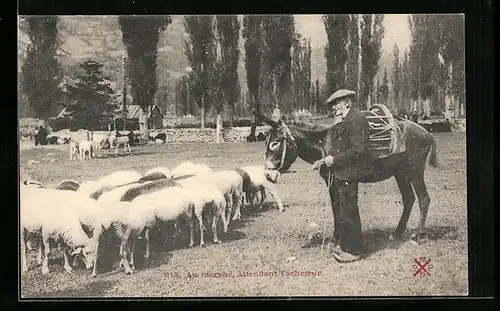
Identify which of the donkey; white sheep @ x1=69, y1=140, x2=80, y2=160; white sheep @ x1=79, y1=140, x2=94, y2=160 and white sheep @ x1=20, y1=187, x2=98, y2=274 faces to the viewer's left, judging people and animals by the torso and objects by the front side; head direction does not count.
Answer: the donkey

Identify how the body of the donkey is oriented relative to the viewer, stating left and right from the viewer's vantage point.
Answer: facing to the left of the viewer

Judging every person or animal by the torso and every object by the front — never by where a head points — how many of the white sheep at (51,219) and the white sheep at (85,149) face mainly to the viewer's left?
0

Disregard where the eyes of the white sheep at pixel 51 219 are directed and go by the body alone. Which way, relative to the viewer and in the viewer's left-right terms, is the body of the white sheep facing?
facing to the right of the viewer
